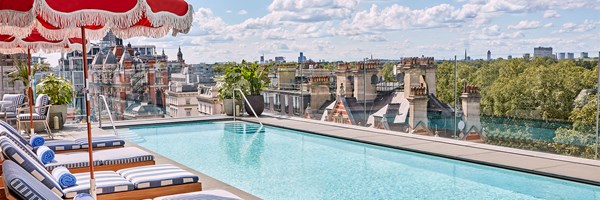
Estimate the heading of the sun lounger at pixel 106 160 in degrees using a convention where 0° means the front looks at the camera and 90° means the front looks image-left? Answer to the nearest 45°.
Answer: approximately 270°

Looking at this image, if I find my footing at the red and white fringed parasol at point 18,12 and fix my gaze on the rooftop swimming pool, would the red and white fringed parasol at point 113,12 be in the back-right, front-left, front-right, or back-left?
front-right

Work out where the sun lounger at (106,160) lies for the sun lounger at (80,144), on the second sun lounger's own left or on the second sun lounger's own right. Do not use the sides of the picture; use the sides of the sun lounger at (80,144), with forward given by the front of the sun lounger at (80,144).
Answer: on the second sun lounger's own right

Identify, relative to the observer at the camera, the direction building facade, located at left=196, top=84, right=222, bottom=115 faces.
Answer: facing the viewer and to the left of the viewer

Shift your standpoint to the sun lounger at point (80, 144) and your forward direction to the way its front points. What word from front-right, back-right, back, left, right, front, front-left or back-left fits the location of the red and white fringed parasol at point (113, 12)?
right

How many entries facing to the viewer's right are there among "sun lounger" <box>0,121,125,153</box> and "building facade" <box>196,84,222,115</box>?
1

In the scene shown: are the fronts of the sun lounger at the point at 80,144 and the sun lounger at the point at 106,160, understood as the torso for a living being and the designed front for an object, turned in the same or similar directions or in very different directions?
same or similar directions

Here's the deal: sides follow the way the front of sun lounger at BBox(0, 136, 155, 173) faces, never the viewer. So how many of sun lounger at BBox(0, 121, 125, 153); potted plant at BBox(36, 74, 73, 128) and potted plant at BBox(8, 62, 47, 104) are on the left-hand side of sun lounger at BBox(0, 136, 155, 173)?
3

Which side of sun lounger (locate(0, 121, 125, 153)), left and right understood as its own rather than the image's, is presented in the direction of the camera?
right

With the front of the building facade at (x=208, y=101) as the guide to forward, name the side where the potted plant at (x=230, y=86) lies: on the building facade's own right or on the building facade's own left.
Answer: on the building facade's own left

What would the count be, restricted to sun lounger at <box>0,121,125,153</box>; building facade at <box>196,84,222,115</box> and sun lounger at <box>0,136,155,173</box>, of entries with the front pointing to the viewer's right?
2

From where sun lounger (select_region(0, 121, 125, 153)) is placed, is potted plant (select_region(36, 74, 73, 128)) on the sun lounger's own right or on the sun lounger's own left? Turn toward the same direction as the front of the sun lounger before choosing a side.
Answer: on the sun lounger's own left

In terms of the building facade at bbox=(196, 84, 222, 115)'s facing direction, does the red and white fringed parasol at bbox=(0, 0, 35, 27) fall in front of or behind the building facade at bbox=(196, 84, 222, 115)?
in front
